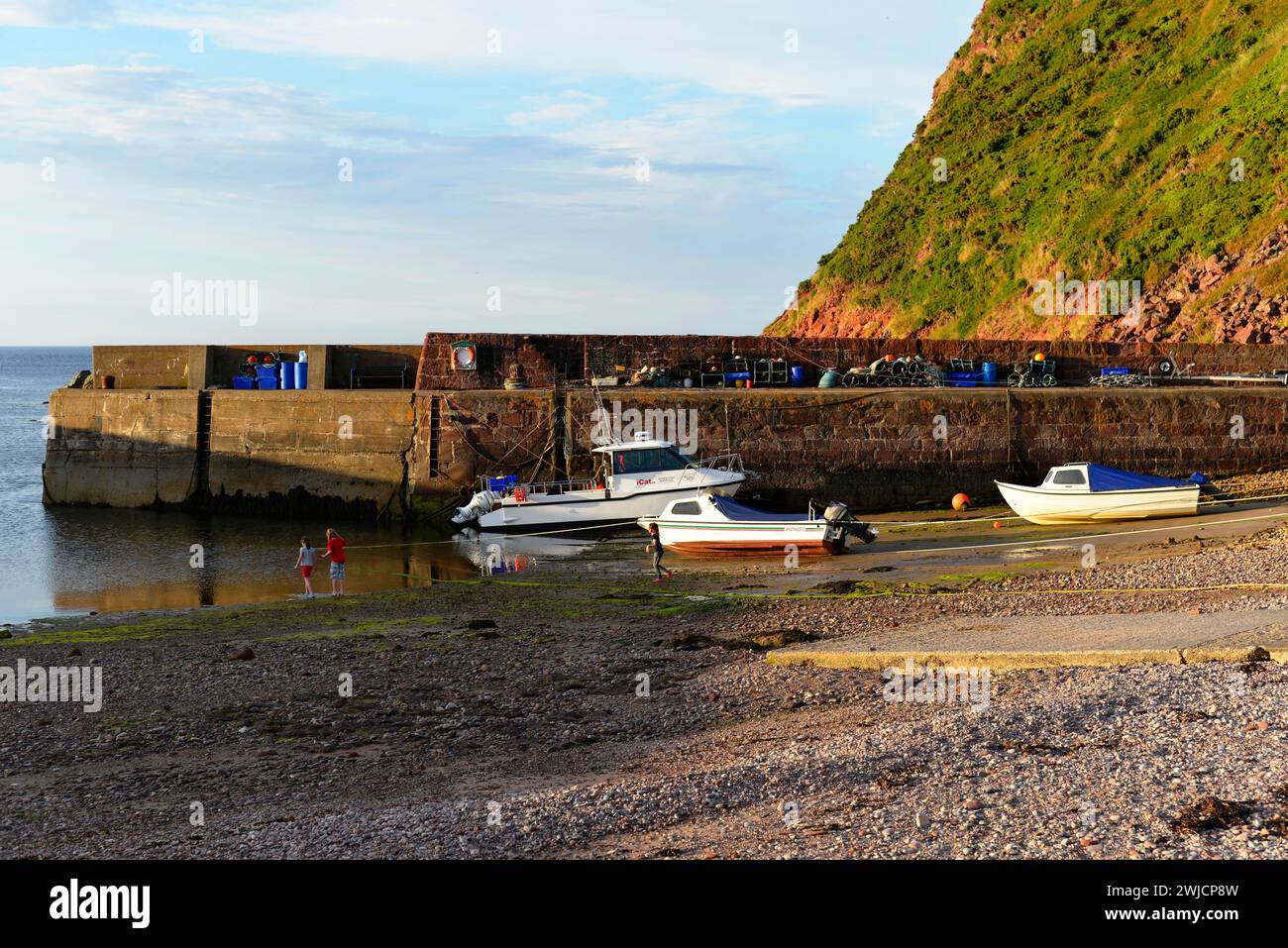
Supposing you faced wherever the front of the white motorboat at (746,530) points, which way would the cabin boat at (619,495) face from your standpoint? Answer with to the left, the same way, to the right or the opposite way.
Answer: the opposite way

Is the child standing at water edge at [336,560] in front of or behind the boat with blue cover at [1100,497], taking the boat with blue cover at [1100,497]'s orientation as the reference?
in front

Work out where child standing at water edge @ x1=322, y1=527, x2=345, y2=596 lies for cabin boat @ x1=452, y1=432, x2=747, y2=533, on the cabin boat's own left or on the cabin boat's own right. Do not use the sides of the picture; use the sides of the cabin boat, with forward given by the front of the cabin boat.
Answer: on the cabin boat's own right

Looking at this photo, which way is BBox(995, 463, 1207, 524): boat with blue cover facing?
to the viewer's left

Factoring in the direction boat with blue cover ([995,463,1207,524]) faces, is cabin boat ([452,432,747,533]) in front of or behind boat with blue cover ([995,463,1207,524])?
in front

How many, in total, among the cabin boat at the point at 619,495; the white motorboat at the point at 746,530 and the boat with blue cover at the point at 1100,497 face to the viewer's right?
1

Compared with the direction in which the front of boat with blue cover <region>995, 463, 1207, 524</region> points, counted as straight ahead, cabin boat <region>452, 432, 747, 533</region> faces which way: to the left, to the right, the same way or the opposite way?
the opposite way

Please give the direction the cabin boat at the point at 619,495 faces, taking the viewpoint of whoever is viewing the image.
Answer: facing to the right of the viewer

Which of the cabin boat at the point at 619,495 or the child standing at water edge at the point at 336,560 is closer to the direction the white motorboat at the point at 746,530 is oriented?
the child standing at water edge

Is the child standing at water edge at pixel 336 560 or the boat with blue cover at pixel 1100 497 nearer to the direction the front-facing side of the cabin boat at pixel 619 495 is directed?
the boat with blue cover

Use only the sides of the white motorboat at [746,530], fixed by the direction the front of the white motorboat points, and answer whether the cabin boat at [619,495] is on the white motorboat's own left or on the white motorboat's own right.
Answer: on the white motorboat's own right

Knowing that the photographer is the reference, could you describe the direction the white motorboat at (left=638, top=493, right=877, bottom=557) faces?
facing to the left of the viewer
